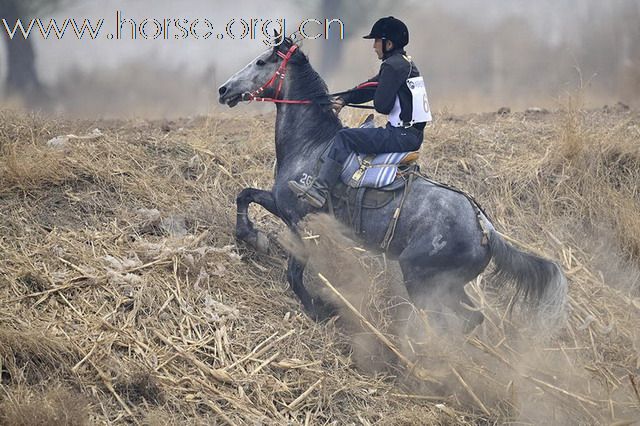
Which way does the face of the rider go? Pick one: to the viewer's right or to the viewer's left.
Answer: to the viewer's left

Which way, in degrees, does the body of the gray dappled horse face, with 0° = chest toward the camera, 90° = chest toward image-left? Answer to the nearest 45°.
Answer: approximately 90°

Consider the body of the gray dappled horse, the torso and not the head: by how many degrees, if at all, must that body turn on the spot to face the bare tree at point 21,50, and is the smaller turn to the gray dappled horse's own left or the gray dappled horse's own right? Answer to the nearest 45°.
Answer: approximately 45° to the gray dappled horse's own right

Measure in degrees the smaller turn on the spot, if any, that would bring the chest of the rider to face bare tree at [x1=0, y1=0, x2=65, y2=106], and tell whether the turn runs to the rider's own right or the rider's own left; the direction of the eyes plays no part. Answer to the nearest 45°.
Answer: approximately 45° to the rider's own right

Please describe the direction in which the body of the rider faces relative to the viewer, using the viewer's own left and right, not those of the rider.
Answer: facing to the left of the viewer
